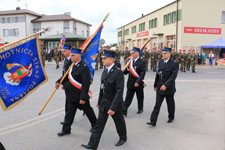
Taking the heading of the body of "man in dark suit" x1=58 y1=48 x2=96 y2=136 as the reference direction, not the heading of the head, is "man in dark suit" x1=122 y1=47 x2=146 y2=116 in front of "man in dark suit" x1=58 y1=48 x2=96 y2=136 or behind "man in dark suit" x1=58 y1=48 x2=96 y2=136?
behind

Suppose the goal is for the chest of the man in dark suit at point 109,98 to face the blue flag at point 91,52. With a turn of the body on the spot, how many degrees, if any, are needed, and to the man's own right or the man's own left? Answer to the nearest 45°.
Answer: approximately 135° to the man's own right

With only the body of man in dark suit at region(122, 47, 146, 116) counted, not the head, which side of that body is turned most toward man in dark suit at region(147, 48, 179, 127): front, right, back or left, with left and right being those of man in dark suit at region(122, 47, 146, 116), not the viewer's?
left

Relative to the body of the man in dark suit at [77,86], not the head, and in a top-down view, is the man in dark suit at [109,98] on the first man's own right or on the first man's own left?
on the first man's own left

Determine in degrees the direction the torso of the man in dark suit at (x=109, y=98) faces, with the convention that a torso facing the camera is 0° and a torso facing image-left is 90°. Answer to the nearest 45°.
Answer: approximately 45°

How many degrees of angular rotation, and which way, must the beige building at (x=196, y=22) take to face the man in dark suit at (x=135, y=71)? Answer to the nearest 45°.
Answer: approximately 45° to its left

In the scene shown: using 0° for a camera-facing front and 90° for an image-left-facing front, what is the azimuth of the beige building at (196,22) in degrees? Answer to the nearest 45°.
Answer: approximately 45°
